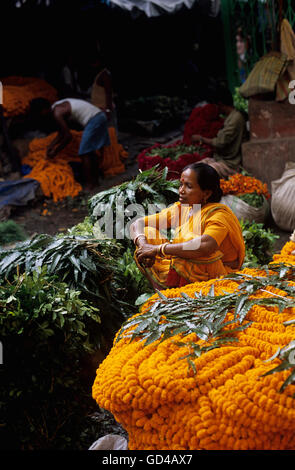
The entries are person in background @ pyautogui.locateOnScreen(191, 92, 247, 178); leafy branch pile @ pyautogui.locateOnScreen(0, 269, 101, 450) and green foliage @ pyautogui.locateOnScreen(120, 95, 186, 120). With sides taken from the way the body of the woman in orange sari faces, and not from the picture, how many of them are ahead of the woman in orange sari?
1

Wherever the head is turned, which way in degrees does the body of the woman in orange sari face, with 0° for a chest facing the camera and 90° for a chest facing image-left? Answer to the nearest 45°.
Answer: approximately 45°

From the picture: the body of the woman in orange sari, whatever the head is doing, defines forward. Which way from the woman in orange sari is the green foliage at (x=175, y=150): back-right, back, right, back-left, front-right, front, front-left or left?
back-right

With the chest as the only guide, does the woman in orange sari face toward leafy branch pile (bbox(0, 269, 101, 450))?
yes

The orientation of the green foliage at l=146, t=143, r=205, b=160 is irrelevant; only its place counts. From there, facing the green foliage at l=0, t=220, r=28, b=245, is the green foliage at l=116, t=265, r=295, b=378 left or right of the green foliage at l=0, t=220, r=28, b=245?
left

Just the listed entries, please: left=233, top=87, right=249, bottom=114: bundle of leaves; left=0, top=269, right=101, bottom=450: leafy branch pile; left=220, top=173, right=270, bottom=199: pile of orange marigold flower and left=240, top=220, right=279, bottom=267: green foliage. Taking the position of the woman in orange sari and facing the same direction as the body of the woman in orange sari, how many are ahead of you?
1

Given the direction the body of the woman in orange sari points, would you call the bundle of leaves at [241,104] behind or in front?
behind

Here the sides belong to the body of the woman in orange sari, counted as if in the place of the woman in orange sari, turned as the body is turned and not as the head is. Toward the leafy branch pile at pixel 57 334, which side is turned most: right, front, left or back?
front

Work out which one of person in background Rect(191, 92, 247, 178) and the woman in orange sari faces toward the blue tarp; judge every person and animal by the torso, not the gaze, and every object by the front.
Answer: the person in background

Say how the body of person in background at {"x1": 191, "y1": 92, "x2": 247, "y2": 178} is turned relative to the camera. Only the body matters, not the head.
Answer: to the viewer's left

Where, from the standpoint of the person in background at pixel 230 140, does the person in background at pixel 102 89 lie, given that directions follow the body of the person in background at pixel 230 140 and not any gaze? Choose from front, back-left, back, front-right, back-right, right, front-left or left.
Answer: front-right
